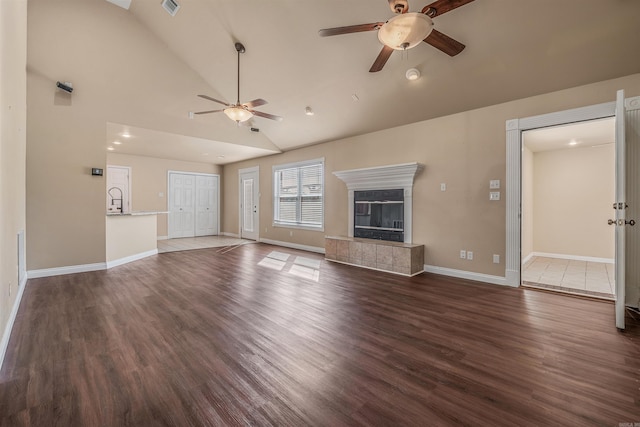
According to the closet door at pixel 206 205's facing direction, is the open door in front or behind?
in front

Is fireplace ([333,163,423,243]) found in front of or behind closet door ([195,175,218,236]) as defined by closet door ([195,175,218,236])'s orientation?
in front

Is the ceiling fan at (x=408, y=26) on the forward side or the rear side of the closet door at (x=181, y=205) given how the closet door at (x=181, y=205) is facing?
on the forward side

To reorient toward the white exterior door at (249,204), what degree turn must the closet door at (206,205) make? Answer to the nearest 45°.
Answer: approximately 45° to its left

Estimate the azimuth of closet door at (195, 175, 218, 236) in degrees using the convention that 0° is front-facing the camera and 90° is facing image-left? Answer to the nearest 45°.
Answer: approximately 0°

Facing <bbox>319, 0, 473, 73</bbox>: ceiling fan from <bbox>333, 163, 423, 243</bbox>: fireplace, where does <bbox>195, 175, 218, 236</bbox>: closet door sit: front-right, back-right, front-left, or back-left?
back-right

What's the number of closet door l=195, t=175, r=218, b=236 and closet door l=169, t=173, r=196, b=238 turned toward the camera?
2

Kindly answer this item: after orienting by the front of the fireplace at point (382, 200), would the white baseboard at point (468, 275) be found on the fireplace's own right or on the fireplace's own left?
on the fireplace's own left

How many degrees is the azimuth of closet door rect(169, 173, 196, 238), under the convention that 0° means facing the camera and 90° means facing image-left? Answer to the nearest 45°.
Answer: approximately 0°

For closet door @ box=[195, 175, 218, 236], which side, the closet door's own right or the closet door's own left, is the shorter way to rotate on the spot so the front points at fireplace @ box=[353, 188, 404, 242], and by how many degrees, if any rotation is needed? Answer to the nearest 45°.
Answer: approximately 45° to the closet door's own left

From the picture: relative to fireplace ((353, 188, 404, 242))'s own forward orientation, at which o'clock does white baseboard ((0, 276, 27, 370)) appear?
The white baseboard is roughly at 12 o'clock from the fireplace.

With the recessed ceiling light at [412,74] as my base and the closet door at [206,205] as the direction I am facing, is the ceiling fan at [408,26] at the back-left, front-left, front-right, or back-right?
back-left
